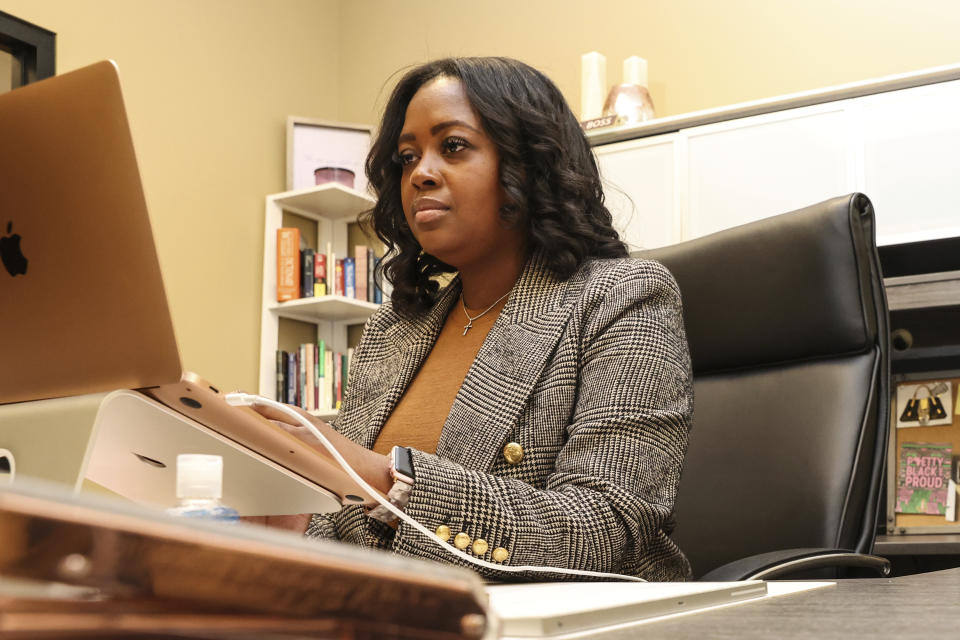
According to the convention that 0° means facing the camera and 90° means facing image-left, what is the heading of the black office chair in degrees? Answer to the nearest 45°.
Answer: approximately 45°

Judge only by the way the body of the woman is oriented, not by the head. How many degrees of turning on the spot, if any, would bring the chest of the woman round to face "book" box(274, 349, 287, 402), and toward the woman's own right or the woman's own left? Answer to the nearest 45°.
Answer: approximately 135° to the woman's own right

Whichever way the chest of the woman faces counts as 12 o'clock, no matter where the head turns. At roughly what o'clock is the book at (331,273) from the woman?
The book is roughly at 4 o'clock from the woman.

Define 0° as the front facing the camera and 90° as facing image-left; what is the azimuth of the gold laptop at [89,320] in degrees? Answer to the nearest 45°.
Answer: approximately 225°

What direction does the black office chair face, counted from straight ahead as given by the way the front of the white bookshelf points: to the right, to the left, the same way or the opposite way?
to the right

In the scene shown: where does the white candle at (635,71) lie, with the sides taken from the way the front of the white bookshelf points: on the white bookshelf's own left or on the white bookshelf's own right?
on the white bookshelf's own left

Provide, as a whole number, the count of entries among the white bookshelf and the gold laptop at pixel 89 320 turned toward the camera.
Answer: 1

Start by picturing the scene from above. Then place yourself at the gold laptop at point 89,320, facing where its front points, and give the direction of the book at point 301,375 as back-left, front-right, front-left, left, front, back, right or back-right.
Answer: front-left

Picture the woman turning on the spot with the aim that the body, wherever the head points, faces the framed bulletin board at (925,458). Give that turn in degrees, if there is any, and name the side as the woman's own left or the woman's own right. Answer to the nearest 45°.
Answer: approximately 180°
